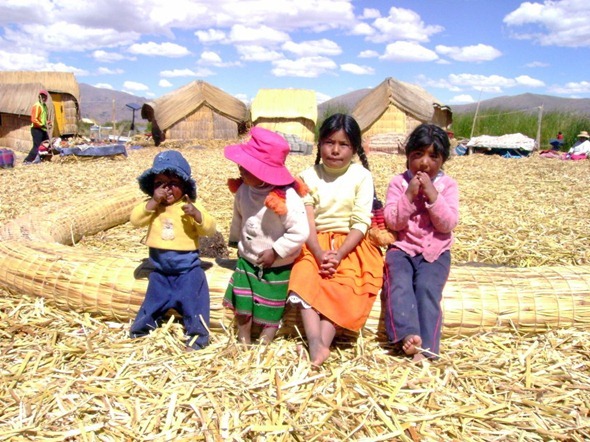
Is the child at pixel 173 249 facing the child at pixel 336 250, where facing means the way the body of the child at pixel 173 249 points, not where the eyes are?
no

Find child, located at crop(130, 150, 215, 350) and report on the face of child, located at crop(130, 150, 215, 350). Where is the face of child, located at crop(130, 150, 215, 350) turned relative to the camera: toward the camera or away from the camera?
toward the camera

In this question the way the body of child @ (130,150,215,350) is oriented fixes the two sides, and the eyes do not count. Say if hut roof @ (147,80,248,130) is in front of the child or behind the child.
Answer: behind

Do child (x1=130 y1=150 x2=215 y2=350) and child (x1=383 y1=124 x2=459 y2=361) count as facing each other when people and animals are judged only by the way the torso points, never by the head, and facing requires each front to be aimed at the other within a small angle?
no

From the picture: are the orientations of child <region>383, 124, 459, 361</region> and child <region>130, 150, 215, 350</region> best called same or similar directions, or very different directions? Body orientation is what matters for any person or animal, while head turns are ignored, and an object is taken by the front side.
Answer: same or similar directions

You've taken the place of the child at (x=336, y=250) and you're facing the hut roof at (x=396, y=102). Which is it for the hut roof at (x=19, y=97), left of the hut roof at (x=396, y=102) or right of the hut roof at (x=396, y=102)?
left

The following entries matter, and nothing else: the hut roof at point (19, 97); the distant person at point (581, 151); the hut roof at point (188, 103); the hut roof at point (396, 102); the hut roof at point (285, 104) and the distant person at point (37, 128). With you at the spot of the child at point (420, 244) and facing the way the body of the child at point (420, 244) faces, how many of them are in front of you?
0

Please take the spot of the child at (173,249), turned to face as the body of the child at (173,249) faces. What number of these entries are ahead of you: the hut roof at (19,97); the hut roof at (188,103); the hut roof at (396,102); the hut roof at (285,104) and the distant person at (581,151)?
0

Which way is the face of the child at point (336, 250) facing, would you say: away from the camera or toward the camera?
toward the camera

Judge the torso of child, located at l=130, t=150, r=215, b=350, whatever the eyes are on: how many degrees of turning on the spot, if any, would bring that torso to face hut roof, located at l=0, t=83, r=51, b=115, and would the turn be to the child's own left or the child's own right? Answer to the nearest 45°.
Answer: approximately 180°

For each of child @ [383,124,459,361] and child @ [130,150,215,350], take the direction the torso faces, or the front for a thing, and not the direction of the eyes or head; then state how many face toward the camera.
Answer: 2

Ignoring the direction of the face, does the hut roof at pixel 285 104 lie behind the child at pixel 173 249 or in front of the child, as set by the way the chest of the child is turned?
behind

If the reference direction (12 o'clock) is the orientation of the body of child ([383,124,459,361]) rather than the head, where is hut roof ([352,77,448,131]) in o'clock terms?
The hut roof is roughly at 6 o'clock from the child.

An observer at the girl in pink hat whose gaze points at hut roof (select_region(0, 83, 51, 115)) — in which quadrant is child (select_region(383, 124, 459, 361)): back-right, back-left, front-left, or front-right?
back-right

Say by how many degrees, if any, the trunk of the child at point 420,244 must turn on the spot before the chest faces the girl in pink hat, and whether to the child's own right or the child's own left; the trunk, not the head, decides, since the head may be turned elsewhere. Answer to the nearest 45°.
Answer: approximately 90° to the child's own right

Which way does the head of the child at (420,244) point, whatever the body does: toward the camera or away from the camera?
toward the camera

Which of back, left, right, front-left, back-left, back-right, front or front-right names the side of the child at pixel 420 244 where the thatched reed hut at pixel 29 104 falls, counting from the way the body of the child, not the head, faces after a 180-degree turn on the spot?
front-left

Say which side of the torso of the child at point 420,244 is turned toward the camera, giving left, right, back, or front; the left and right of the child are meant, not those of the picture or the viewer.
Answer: front

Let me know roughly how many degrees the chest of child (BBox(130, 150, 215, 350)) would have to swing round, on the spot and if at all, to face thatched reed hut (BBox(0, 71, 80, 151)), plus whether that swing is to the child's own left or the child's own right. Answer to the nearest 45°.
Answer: approximately 180°

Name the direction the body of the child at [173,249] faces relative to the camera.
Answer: toward the camera
